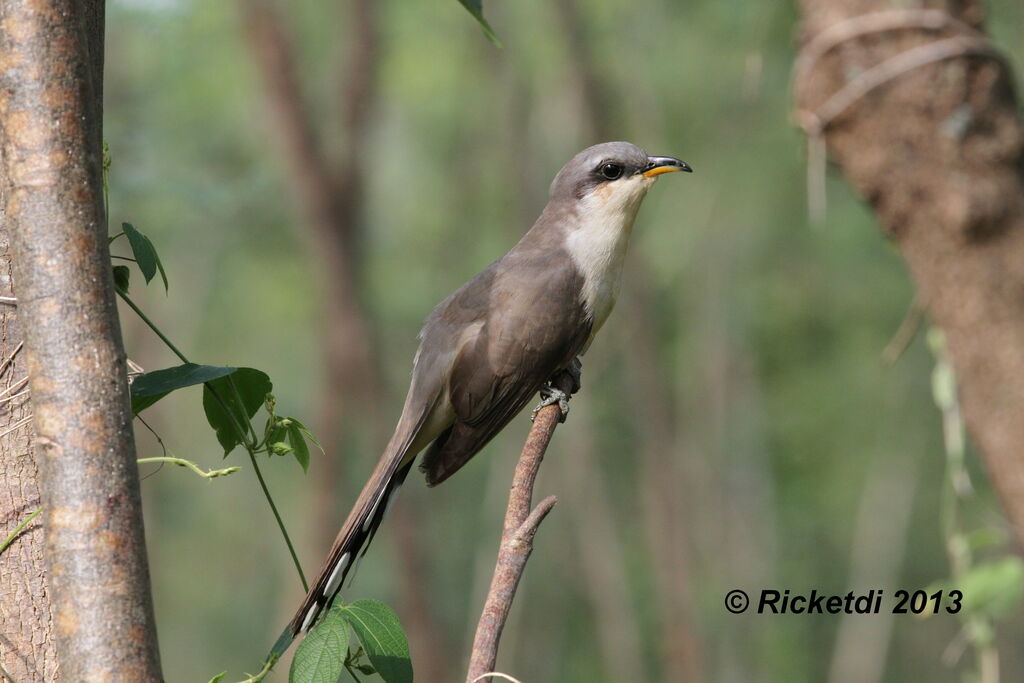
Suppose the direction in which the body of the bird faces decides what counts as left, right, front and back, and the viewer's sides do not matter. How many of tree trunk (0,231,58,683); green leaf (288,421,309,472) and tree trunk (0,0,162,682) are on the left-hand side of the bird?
0

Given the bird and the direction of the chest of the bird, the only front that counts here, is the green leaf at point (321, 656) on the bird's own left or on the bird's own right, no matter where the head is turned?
on the bird's own right

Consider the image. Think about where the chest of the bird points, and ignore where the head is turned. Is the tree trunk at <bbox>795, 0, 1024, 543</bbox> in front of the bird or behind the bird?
in front

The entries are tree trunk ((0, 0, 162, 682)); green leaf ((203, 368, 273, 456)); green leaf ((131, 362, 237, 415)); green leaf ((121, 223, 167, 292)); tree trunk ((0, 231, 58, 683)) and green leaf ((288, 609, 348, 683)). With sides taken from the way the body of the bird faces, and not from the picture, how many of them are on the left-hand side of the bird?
0

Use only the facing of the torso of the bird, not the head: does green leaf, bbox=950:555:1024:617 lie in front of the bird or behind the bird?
in front

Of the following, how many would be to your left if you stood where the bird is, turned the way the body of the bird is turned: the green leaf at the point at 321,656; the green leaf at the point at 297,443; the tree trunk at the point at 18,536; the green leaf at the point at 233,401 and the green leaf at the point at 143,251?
0

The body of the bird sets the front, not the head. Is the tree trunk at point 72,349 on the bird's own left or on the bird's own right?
on the bird's own right

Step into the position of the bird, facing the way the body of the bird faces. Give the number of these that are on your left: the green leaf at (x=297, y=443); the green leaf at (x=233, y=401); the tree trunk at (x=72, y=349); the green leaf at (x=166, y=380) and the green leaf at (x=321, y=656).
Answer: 0

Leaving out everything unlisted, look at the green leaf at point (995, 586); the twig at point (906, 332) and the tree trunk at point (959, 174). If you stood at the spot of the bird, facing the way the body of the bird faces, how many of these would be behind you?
0

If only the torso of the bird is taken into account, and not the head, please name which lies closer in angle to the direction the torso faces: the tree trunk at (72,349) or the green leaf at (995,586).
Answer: the green leaf

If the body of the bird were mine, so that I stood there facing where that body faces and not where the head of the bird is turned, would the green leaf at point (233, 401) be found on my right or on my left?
on my right

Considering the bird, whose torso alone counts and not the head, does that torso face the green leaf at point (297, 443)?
no

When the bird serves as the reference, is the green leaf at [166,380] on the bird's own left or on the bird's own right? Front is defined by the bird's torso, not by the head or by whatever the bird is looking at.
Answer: on the bird's own right

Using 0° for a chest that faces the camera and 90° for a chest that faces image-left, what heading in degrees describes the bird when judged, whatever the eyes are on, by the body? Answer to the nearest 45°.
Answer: approximately 270°
